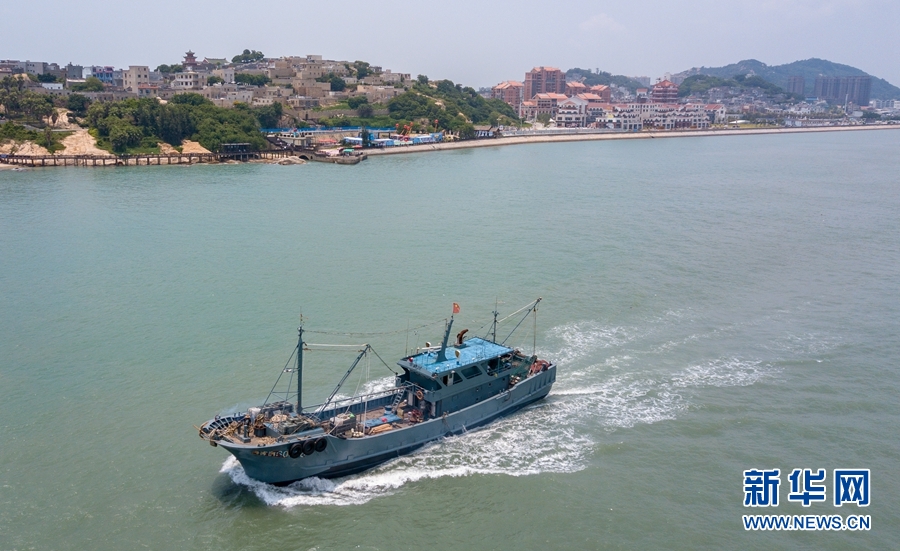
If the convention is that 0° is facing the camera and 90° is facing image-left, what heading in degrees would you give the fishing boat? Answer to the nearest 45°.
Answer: approximately 45°
